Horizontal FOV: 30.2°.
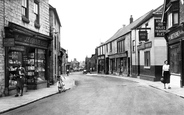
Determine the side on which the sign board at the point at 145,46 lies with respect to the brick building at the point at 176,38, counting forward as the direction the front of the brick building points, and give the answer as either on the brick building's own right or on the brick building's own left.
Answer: on the brick building's own right

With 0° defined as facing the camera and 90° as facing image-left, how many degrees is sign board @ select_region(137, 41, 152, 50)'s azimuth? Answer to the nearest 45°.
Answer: approximately 45°

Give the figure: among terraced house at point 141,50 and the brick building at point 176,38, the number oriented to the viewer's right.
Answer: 0

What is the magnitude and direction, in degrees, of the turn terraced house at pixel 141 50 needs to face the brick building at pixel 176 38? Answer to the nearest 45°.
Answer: approximately 45° to its left

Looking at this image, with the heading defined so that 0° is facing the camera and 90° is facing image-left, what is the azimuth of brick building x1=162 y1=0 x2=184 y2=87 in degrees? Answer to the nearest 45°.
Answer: approximately 45°

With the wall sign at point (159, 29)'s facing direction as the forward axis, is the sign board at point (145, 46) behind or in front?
behind

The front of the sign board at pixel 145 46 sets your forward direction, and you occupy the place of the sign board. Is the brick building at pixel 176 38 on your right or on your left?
on your left
